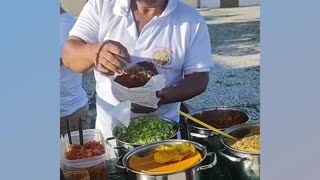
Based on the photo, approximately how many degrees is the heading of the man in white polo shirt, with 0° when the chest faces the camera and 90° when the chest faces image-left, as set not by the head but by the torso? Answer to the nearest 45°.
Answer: approximately 0°
